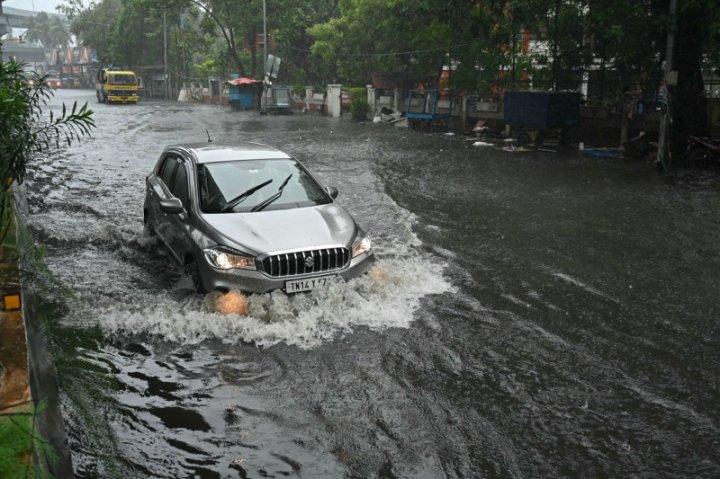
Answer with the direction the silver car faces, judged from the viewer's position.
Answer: facing the viewer and to the right of the viewer

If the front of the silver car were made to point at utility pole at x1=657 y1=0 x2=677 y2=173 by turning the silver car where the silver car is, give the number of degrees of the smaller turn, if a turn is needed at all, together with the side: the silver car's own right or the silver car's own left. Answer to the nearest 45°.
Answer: approximately 90° to the silver car's own left

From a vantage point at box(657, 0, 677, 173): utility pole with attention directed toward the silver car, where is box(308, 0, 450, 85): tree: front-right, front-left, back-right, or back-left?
back-right

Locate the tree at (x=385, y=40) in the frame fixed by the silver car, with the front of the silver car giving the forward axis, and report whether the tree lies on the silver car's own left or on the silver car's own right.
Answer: on the silver car's own left

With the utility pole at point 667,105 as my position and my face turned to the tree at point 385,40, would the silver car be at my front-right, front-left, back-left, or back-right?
back-left

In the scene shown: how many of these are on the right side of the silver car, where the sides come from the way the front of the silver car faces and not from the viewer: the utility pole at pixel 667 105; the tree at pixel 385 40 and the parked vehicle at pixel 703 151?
0

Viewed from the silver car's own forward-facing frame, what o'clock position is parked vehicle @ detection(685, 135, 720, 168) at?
The parked vehicle is roughly at 9 o'clock from the silver car.

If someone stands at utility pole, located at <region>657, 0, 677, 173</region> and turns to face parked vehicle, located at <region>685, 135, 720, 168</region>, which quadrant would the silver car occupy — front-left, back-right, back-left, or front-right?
back-right
